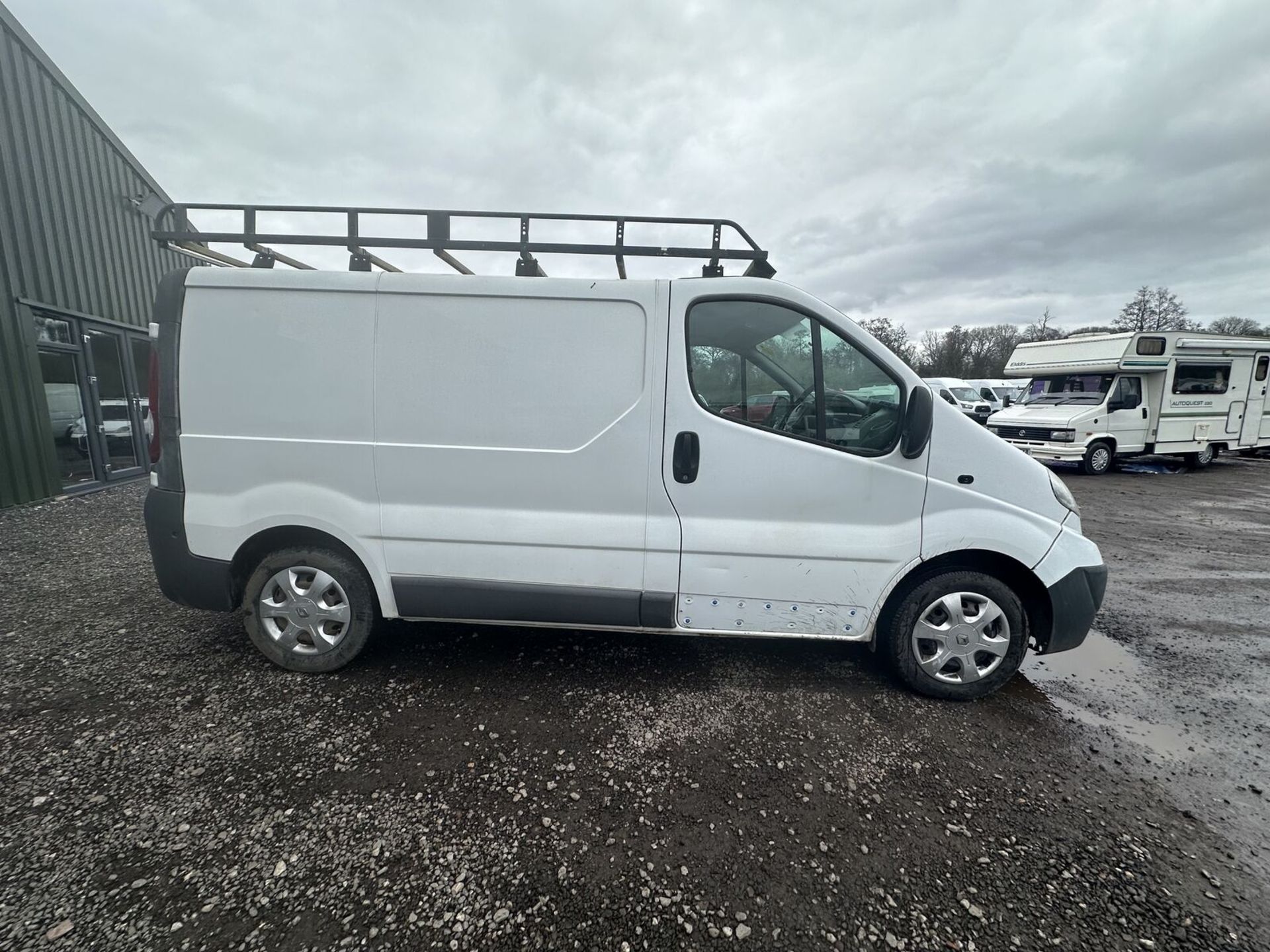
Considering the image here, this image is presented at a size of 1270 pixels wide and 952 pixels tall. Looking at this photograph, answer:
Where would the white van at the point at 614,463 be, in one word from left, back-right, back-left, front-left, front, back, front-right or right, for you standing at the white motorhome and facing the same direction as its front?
front-left

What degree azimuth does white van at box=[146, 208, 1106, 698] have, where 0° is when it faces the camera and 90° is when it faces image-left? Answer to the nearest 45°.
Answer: approximately 270°

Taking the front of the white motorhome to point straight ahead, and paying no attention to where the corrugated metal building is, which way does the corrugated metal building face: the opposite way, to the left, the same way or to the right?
the opposite way

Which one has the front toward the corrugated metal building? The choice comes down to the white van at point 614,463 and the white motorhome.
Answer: the white motorhome

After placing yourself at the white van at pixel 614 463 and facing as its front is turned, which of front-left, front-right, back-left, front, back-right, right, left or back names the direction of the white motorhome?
front-left

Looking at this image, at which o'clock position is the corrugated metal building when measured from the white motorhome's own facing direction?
The corrugated metal building is roughly at 12 o'clock from the white motorhome.

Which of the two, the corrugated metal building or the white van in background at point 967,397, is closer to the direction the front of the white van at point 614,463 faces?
the white van in background

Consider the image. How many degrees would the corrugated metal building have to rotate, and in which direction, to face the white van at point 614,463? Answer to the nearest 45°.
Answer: approximately 45° to its right

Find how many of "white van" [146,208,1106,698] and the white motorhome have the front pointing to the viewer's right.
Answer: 1

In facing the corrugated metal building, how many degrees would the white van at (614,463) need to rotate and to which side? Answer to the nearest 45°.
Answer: approximately 135° to its left

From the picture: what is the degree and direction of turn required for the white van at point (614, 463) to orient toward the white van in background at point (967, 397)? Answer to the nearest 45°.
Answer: approximately 45° to its left

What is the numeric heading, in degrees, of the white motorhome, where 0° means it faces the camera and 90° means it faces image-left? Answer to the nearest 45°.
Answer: approximately 45°
